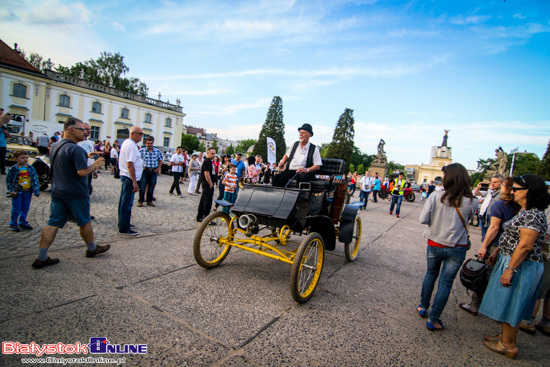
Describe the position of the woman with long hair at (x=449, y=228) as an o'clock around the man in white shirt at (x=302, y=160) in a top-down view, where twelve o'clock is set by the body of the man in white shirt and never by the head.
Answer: The woman with long hair is roughly at 9 o'clock from the man in white shirt.

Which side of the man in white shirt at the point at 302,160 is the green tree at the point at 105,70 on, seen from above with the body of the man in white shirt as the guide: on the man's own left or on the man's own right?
on the man's own right

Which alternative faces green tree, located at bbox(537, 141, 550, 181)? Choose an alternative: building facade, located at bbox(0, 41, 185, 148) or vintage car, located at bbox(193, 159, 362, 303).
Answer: the building facade

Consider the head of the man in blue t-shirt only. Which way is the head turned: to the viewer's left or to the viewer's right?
to the viewer's right

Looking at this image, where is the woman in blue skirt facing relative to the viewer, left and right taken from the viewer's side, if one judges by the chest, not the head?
facing to the left of the viewer

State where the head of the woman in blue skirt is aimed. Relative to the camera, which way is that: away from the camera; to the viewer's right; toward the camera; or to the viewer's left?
to the viewer's left

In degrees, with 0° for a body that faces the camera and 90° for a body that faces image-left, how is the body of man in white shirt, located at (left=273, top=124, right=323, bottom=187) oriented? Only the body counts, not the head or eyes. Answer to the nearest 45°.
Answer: approximately 45°
